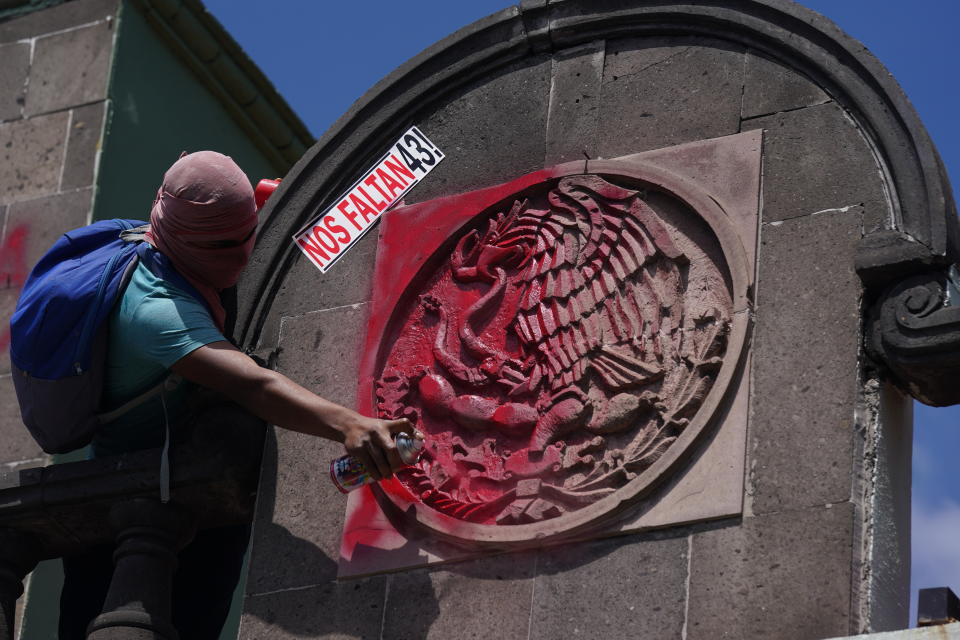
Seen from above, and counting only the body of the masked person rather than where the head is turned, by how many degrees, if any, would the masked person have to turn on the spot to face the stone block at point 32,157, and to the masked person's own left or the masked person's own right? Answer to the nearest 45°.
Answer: approximately 135° to the masked person's own left

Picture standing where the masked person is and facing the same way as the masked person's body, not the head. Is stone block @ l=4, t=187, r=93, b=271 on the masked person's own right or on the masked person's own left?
on the masked person's own left

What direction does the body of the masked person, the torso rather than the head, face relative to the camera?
to the viewer's right

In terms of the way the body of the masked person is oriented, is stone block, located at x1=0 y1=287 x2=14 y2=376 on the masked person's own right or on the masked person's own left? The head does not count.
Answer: on the masked person's own left
